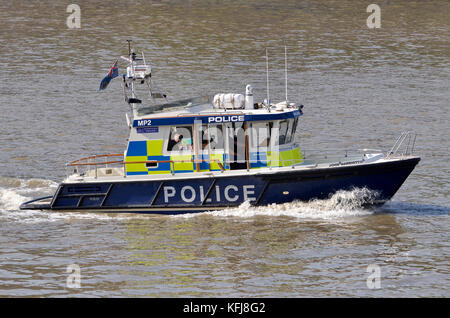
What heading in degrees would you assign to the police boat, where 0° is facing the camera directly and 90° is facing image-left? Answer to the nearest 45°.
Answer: approximately 270°
